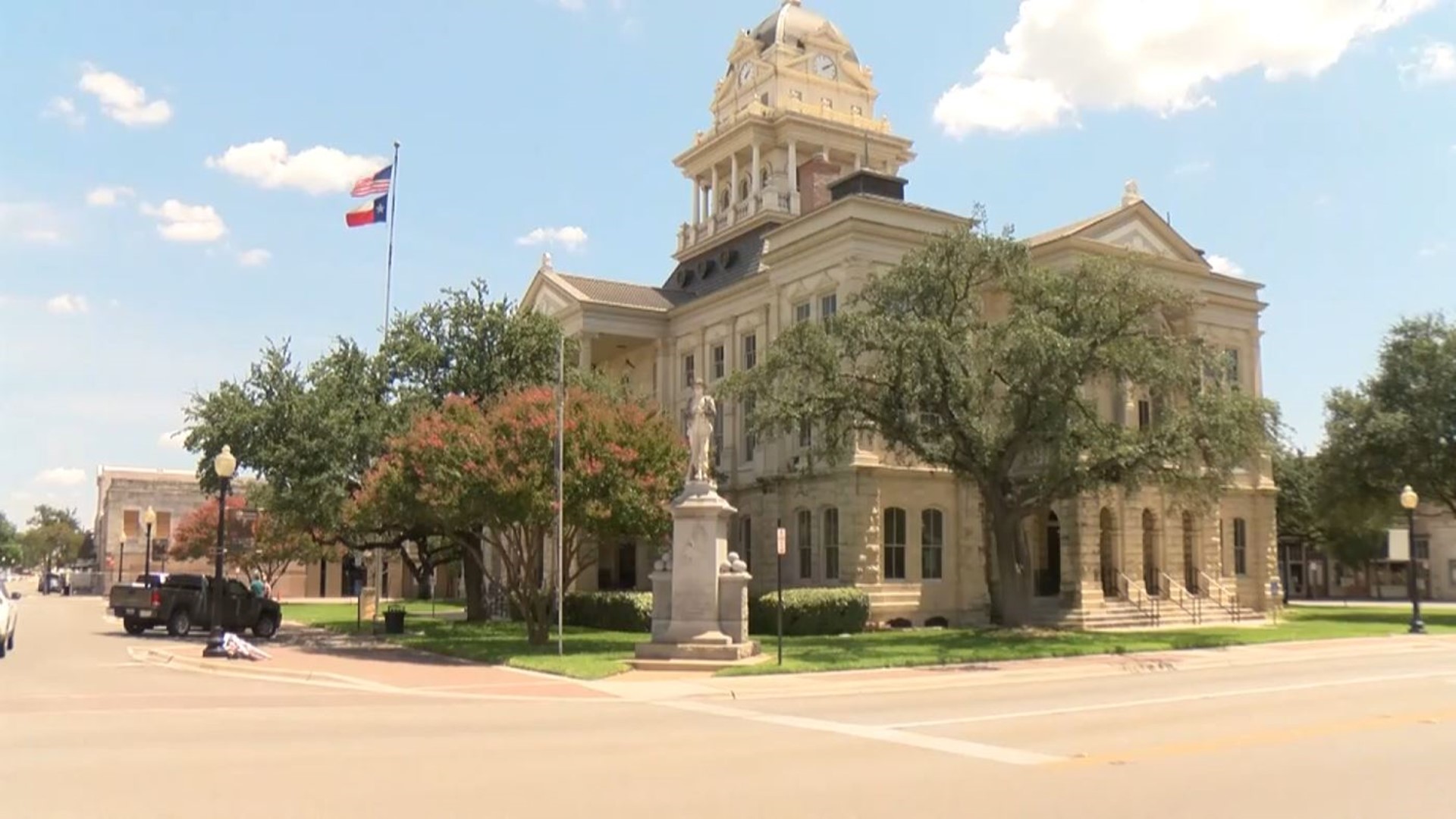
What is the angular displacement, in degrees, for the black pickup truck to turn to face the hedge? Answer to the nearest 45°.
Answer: approximately 45° to its right

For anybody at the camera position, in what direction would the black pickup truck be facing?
facing away from the viewer and to the right of the viewer

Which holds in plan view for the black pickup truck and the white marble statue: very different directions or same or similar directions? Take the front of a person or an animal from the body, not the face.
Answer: very different directions

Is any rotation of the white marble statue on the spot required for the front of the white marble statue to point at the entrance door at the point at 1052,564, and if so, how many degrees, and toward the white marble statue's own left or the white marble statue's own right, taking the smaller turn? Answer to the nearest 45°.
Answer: approximately 135° to the white marble statue's own left

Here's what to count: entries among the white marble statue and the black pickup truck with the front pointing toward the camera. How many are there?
1

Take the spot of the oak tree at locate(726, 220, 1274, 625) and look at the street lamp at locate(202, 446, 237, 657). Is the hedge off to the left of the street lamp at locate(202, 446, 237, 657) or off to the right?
right

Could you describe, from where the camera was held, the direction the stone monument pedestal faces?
facing the viewer

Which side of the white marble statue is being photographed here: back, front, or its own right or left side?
front
